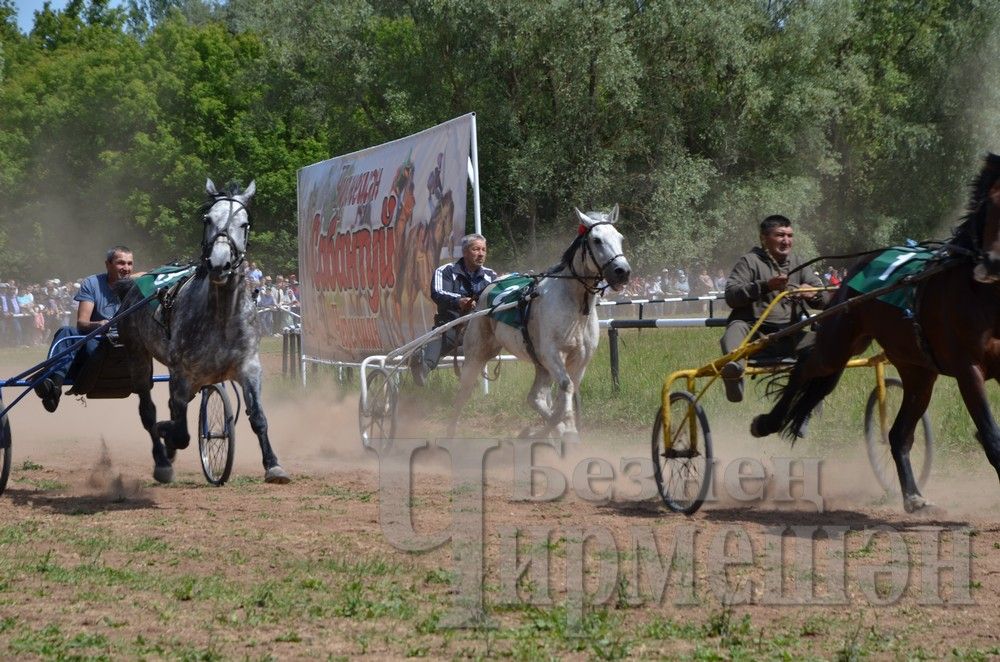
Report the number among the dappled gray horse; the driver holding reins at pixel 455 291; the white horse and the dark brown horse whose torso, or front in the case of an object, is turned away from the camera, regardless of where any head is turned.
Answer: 0

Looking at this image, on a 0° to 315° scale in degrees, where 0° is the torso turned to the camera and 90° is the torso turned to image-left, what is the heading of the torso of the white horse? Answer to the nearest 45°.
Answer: approximately 315°

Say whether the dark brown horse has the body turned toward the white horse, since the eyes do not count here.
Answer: no

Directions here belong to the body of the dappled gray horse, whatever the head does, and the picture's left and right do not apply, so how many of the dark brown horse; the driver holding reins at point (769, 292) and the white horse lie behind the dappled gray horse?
0

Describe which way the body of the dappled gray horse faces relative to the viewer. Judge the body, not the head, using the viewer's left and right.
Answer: facing the viewer and to the right of the viewer

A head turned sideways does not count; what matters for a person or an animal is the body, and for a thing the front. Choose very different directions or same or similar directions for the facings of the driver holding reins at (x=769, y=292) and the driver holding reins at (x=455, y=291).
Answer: same or similar directions

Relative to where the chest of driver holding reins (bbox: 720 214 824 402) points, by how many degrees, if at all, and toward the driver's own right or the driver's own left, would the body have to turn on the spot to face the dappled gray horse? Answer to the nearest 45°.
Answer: approximately 135° to the driver's own right

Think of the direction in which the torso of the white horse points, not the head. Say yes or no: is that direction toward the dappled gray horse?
no

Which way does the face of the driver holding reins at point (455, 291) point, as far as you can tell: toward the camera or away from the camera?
toward the camera

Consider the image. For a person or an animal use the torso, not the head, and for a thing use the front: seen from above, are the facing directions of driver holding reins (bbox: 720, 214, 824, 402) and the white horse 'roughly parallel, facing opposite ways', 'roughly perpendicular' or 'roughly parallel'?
roughly parallel

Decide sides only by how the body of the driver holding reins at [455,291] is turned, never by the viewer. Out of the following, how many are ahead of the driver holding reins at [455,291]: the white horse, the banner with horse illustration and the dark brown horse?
2

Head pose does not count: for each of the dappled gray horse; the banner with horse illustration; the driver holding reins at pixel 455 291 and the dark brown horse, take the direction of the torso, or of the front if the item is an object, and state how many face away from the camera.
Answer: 0

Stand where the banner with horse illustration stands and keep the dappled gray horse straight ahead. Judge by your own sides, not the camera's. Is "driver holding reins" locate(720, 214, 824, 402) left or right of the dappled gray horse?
left

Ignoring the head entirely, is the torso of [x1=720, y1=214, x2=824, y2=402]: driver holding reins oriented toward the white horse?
no

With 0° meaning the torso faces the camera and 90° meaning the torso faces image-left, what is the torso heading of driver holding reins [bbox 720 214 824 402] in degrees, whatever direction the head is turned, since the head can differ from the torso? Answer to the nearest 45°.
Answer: approximately 315°

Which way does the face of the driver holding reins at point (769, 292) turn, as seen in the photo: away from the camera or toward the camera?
toward the camera

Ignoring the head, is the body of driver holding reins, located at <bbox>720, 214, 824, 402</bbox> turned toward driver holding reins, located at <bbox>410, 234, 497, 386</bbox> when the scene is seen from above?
no

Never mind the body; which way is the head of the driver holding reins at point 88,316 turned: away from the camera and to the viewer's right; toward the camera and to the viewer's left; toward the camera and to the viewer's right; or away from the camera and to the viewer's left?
toward the camera and to the viewer's right

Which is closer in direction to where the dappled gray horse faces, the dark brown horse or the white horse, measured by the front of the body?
the dark brown horse

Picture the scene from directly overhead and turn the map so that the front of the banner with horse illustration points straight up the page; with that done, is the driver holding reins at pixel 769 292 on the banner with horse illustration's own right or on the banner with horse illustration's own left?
on the banner with horse illustration's own left

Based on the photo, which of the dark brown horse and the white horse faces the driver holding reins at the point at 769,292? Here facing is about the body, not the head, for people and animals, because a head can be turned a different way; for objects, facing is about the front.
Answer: the white horse
